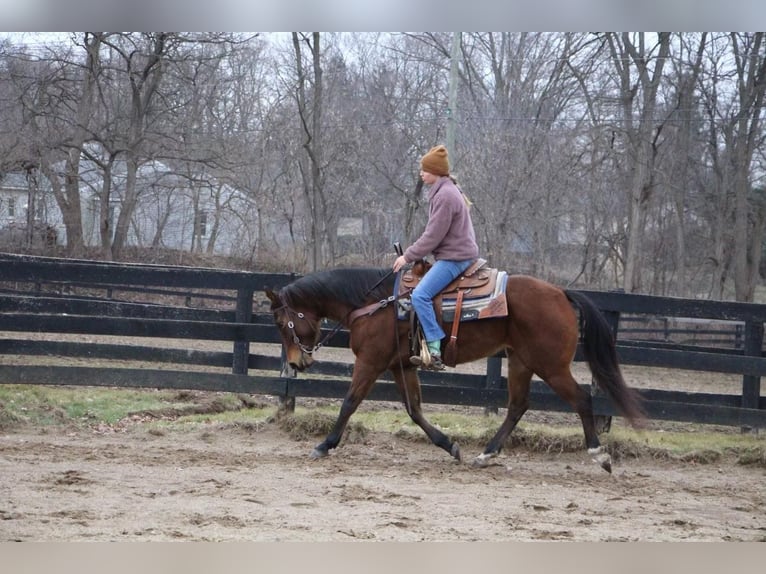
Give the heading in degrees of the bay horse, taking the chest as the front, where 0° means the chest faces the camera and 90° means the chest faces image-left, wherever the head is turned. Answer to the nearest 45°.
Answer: approximately 90°

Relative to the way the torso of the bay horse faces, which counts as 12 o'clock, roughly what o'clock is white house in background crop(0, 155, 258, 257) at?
The white house in background is roughly at 2 o'clock from the bay horse.
